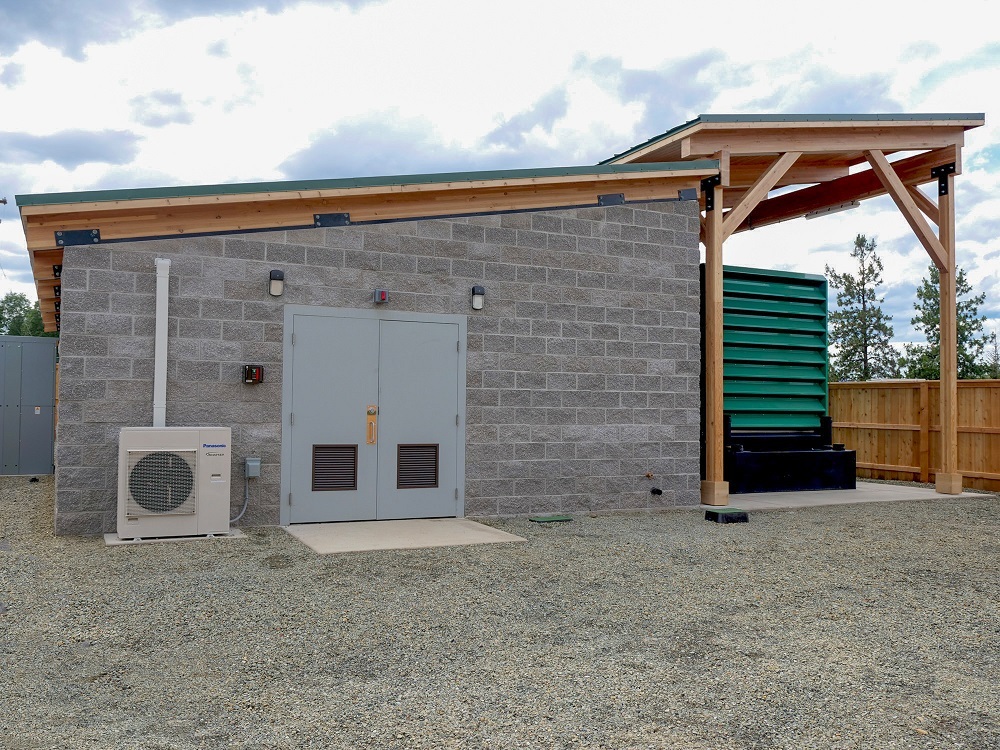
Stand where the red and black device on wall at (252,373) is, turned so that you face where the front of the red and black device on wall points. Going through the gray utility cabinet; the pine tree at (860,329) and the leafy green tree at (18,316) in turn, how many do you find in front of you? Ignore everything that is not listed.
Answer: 0

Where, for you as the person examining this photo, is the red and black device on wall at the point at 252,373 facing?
facing the viewer

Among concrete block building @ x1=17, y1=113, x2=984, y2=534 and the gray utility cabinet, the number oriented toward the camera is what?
2

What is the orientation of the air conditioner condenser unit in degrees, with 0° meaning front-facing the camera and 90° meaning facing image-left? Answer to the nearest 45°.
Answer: approximately 0°

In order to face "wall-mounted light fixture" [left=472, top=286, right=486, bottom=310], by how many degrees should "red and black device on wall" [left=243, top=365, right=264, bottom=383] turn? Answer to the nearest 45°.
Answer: approximately 90° to its left

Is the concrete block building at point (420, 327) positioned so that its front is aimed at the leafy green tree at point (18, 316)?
no

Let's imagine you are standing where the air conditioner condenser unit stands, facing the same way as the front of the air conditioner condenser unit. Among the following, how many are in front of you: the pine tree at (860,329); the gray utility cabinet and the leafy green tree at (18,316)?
0

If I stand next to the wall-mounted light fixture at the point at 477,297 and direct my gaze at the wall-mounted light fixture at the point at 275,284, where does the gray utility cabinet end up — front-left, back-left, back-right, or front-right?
front-right

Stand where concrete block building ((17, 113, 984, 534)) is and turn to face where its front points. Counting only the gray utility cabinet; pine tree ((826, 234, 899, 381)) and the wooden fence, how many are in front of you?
0

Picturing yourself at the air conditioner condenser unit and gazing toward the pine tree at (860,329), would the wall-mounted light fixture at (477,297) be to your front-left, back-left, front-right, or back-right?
front-right

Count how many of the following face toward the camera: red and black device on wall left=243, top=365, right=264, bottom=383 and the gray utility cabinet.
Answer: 2

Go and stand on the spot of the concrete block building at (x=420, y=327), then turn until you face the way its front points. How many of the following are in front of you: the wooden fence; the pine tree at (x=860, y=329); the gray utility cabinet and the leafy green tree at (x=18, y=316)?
0

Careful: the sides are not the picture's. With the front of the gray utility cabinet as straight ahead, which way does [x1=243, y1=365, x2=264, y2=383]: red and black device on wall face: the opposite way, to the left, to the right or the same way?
the same way

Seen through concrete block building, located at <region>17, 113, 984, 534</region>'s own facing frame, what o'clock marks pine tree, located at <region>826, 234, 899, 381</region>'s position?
The pine tree is roughly at 7 o'clock from the concrete block building.

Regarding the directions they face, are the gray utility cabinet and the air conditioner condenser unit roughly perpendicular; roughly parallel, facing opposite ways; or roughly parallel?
roughly parallel

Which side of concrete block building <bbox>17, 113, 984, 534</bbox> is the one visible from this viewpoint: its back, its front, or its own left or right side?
front

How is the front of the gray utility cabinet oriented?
toward the camera
